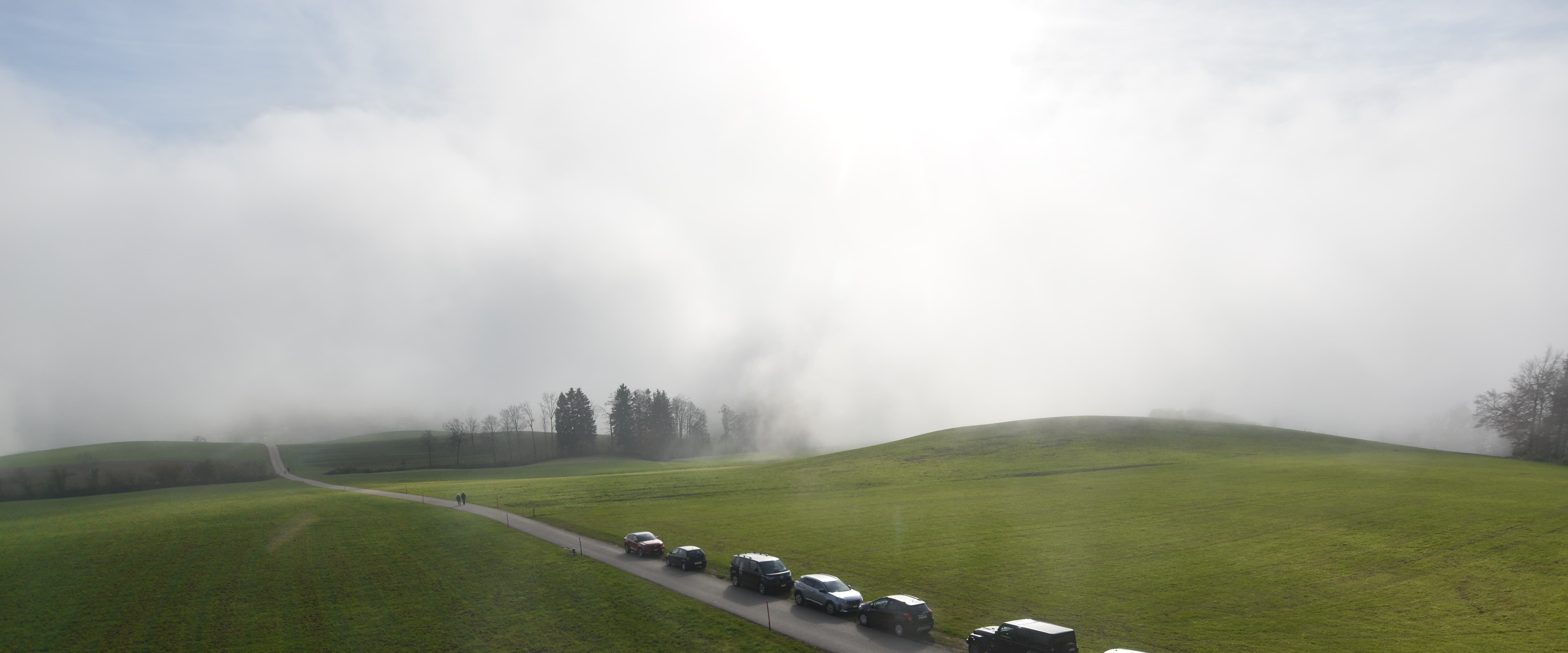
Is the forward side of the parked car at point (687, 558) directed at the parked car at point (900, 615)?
no

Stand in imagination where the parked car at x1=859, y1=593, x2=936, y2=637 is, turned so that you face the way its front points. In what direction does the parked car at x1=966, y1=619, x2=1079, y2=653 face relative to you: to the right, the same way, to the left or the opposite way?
the same way

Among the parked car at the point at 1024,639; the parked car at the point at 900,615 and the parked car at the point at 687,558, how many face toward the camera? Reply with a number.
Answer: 0

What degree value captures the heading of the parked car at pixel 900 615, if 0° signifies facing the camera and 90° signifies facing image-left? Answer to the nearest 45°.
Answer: approximately 135°

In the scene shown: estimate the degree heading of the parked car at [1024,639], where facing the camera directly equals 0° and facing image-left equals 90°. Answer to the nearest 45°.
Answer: approximately 135°

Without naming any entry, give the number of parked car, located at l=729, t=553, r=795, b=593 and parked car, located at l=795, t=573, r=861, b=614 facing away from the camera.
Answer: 0

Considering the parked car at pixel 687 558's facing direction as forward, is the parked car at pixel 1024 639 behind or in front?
behind

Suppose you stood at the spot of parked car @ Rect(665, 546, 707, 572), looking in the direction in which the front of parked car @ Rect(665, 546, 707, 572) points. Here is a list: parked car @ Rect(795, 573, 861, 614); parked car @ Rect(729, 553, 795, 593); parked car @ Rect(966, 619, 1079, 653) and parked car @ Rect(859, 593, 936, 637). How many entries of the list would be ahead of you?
0
